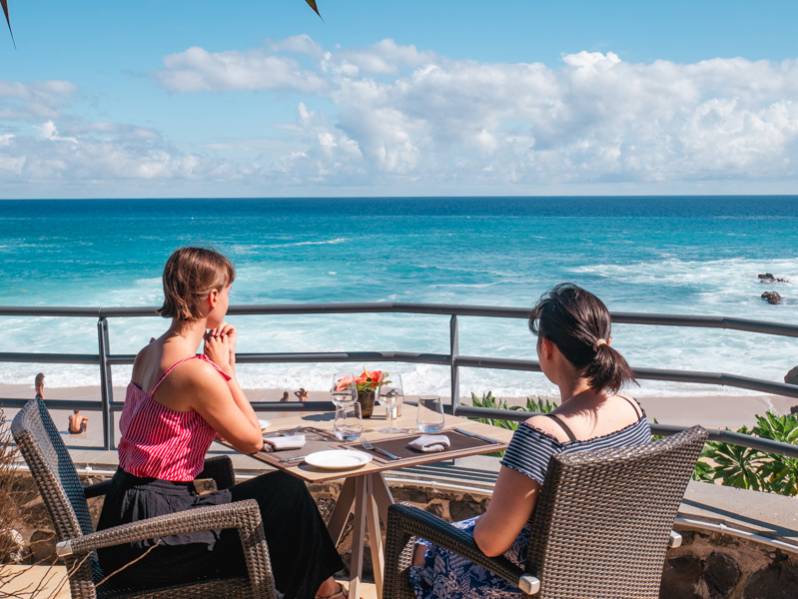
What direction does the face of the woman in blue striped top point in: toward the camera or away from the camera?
away from the camera

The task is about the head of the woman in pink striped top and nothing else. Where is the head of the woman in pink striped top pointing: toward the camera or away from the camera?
away from the camera

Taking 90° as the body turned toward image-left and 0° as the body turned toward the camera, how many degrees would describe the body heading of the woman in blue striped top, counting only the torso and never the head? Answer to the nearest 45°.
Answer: approximately 135°

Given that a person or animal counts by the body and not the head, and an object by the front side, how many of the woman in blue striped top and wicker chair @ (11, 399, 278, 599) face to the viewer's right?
1

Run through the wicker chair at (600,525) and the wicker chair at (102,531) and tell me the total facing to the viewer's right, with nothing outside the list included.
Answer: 1

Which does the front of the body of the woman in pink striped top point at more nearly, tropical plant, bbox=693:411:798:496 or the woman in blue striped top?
the tropical plant

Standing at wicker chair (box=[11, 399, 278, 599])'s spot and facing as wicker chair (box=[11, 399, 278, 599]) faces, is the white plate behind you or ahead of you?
ahead

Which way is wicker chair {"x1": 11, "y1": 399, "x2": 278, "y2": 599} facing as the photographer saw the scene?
facing to the right of the viewer

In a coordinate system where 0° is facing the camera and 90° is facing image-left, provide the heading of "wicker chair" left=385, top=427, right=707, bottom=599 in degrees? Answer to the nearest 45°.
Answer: approximately 135°

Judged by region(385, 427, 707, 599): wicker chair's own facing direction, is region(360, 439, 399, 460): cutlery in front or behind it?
in front

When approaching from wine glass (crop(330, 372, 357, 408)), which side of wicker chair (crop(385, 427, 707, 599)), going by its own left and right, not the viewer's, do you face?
front

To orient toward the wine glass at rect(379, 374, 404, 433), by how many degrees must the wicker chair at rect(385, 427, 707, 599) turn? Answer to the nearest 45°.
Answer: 0° — it already faces it
